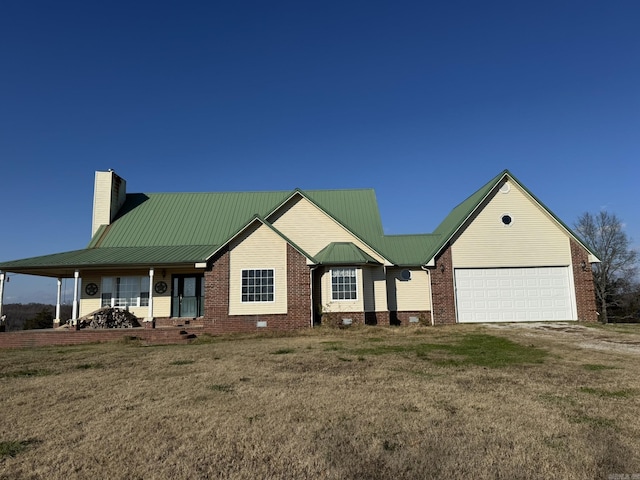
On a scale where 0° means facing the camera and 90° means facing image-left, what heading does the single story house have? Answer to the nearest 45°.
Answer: approximately 0°
